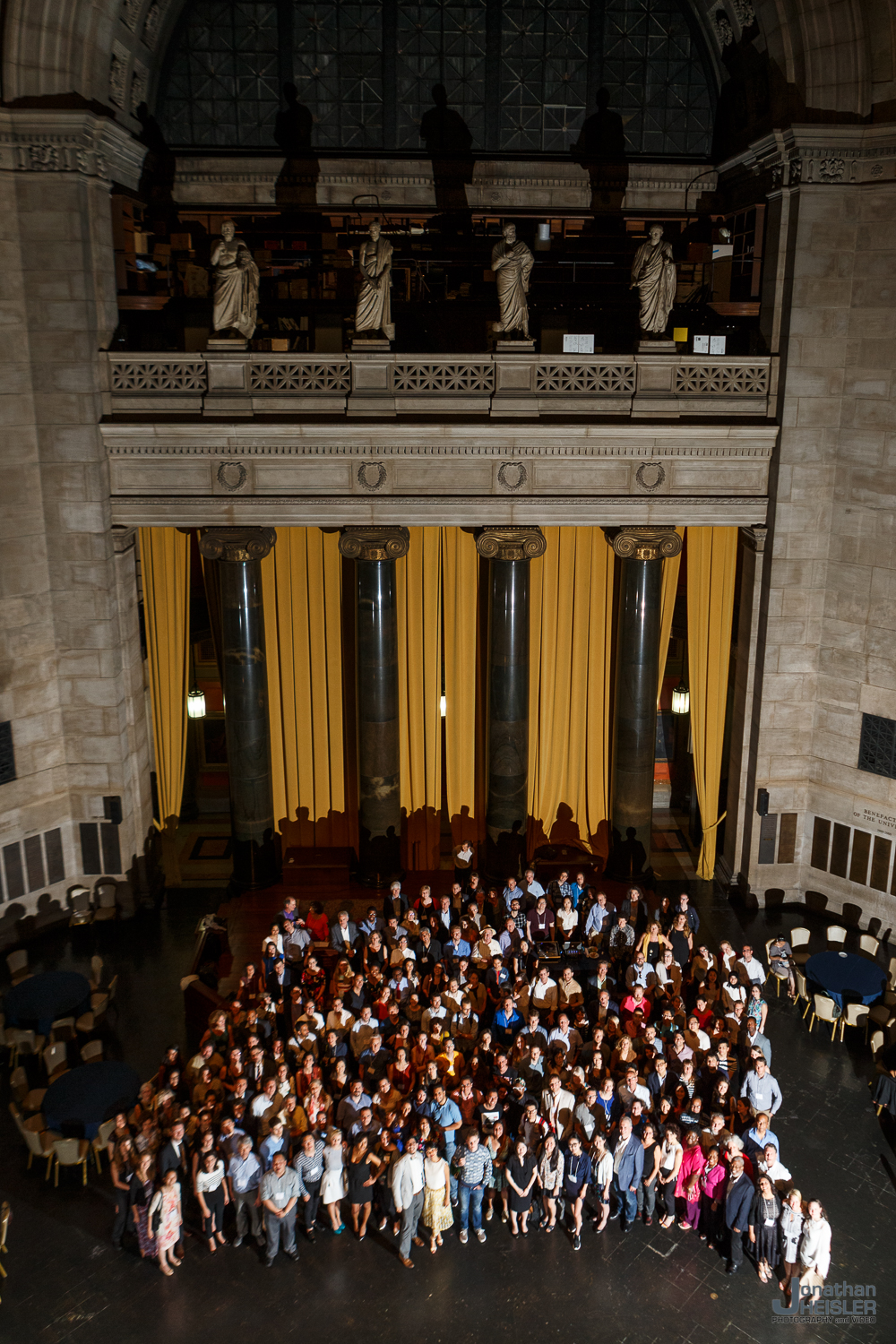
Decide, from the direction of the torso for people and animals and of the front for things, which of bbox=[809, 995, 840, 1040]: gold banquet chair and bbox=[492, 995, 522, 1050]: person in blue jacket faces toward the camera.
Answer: the person in blue jacket

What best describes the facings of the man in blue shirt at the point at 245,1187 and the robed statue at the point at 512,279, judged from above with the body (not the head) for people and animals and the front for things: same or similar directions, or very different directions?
same or similar directions

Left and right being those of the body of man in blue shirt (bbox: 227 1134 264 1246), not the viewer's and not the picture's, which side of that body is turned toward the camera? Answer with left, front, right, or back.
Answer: front

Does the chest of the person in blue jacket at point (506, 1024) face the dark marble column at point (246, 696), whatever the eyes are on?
no

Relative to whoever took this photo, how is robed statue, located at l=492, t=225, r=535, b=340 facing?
facing the viewer

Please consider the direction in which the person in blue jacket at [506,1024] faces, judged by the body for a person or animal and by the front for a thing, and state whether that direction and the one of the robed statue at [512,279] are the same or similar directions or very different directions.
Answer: same or similar directions

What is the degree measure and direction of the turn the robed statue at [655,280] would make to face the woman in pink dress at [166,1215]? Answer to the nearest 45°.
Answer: approximately 45° to its right

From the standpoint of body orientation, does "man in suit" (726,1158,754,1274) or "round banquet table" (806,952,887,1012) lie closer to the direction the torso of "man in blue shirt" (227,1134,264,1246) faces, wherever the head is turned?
the man in suit

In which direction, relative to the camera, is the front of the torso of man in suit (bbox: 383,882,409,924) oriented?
toward the camera

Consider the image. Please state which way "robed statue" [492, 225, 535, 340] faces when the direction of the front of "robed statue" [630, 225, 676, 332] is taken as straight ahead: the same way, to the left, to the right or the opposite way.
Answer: the same way

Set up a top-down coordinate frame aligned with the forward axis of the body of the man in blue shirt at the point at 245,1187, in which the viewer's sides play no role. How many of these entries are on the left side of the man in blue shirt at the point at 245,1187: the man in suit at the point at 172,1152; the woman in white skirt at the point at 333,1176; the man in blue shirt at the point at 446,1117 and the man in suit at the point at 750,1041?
3

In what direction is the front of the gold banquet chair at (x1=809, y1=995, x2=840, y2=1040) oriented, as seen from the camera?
facing away from the viewer and to the right of the viewer

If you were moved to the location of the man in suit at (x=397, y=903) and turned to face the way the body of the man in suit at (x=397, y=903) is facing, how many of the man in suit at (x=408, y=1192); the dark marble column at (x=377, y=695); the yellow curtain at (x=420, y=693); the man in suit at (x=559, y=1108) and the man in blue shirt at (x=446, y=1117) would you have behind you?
2

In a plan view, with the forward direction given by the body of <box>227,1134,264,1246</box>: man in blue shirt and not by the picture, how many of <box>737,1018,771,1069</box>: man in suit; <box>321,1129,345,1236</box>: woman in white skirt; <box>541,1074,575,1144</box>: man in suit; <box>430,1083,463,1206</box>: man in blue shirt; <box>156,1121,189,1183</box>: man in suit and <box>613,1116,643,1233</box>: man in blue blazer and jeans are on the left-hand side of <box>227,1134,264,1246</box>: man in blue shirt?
5

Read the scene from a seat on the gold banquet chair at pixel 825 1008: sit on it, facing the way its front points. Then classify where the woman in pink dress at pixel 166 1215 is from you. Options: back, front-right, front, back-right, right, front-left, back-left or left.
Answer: back

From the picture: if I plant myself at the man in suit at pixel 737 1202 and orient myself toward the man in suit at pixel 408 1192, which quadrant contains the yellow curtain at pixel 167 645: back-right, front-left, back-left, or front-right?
front-right
